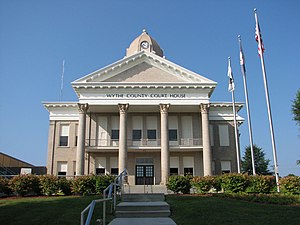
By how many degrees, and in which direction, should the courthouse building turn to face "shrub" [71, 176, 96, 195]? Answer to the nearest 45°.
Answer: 0° — it already faces it

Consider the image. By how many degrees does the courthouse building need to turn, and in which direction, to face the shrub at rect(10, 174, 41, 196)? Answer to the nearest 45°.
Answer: approximately 45° to its right

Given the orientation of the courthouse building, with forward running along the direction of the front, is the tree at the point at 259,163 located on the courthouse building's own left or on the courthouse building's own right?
on the courthouse building's own left

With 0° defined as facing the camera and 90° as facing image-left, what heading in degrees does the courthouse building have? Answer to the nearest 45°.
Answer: approximately 0°

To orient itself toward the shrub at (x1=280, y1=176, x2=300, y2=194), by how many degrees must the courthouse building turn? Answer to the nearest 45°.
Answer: approximately 45° to its left

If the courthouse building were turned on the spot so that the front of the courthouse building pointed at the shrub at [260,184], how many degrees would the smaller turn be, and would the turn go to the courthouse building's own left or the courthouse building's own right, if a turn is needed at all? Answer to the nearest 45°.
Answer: approximately 45° to the courthouse building's own left

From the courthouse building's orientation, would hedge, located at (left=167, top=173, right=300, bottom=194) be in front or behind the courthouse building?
in front

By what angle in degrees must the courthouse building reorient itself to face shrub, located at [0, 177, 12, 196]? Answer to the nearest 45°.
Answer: approximately 45° to its right

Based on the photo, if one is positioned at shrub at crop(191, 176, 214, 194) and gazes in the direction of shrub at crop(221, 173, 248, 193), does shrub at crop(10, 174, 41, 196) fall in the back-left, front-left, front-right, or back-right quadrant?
back-right

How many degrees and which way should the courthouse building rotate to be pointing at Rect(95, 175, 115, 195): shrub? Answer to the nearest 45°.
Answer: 0° — it already faces it

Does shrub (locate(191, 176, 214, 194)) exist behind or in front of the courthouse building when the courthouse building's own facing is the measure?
in front
